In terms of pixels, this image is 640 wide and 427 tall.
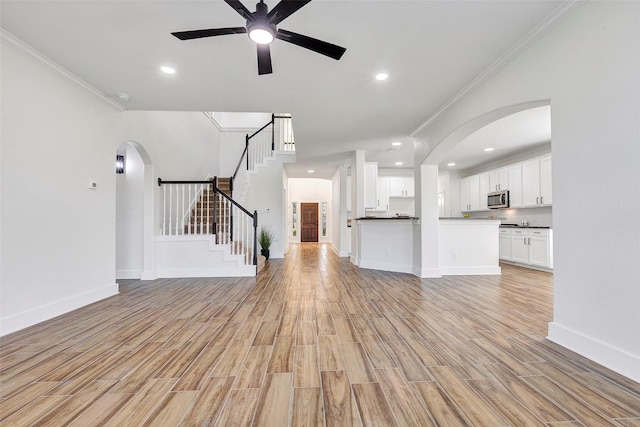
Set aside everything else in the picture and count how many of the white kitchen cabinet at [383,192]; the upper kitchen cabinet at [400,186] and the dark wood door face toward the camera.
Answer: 3

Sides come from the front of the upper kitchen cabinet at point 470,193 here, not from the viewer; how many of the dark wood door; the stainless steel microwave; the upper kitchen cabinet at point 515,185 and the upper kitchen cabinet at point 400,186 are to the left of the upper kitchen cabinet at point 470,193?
2

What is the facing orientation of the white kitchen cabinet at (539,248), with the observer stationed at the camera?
facing the viewer and to the left of the viewer

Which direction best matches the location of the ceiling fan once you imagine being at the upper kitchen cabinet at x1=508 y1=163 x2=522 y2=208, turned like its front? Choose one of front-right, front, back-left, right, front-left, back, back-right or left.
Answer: front-left

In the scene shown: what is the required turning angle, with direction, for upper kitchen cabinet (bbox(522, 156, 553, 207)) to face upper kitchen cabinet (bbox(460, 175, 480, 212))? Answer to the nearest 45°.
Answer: approximately 90° to its right

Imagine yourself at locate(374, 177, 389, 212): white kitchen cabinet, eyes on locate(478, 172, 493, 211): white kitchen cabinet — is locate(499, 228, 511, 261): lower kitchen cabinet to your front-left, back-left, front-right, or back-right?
front-right

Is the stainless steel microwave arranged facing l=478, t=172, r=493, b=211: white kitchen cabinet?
no

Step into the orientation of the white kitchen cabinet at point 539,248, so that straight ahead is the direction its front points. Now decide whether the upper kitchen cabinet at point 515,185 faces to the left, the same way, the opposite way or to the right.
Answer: the same way

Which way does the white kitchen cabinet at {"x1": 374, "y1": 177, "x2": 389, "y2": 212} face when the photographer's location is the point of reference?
facing the viewer

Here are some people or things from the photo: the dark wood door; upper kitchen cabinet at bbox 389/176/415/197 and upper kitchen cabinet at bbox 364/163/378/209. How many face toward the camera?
3

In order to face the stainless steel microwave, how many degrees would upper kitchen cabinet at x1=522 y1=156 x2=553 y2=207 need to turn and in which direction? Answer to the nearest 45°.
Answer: approximately 90° to its right

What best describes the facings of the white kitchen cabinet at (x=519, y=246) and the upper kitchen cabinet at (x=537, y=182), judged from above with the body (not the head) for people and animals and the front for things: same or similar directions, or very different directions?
same or similar directions

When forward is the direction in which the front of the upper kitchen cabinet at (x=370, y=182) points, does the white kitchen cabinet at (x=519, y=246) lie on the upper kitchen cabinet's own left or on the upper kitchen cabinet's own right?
on the upper kitchen cabinet's own left

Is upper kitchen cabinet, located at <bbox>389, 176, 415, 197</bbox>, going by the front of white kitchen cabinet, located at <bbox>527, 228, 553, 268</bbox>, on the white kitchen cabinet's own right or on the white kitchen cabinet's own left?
on the white kitchen cabinet's own right

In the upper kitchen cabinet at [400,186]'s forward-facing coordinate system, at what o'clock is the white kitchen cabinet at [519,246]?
The white kitchen cabinet is roughly at 10 o'clock from the upper kitchen cabinet.

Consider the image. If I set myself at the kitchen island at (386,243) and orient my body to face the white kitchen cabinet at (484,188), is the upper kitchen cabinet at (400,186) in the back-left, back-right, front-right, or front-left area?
front-left

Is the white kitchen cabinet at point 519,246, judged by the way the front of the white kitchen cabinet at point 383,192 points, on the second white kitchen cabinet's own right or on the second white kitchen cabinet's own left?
on the second white kitchen cabinet's own left

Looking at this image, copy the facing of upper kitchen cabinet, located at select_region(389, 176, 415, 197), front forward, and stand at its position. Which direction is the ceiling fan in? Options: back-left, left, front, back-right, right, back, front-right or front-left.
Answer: front
